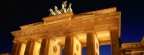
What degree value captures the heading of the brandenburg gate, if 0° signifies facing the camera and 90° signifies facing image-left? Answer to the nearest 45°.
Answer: approximately 45°
